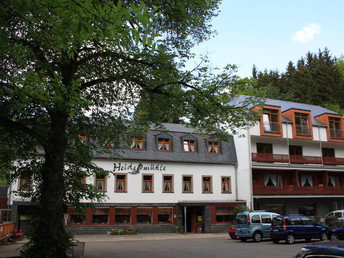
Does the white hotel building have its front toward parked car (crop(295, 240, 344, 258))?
yes

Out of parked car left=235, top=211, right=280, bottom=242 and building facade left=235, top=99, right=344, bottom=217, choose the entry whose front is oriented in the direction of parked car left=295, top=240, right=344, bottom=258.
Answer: the building facade

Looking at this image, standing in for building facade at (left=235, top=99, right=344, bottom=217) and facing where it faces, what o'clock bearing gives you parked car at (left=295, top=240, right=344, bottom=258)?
The parked car is roughly at 12 o'clock from the building facade.

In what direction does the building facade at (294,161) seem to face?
toward the camera

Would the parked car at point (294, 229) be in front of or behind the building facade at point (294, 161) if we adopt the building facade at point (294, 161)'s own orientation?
in front

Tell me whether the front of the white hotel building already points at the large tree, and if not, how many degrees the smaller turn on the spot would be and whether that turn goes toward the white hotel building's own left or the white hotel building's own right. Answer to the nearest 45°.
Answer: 0° — it already faces it

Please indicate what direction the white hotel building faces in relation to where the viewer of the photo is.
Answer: facing the viewer

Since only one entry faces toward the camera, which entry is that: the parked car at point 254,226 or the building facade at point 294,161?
the building facade

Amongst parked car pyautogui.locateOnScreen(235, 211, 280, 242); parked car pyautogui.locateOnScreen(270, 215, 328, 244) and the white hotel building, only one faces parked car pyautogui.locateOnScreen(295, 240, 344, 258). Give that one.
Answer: the white hotel building
